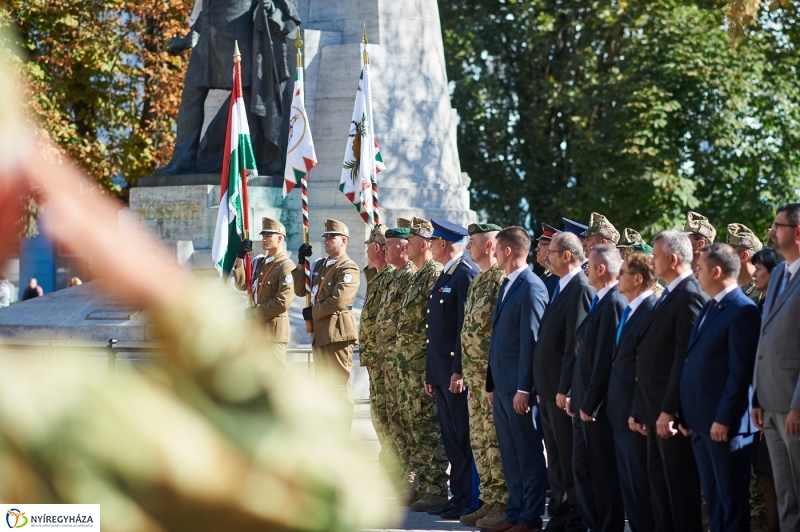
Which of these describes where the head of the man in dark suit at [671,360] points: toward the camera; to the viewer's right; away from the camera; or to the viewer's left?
to the viewer's left

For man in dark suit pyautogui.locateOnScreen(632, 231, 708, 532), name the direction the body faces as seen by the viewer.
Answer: to the viewer's left

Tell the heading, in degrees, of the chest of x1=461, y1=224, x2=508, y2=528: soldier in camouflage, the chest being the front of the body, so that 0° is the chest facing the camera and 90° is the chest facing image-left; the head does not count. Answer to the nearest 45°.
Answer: approximately 90°

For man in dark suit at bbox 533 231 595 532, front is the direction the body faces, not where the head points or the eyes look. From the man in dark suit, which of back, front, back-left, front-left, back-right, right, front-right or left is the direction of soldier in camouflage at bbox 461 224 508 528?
front-right

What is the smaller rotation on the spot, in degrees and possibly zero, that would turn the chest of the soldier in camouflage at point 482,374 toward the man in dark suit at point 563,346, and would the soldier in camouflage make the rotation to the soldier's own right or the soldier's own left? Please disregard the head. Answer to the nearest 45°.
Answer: approximately 135° to the soldier's own left

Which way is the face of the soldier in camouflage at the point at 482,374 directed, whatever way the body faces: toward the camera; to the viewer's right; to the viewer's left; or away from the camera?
to the viewer's left

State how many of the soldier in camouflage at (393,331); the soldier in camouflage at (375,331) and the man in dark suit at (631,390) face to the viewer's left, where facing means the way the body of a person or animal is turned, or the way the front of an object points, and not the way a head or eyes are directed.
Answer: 3

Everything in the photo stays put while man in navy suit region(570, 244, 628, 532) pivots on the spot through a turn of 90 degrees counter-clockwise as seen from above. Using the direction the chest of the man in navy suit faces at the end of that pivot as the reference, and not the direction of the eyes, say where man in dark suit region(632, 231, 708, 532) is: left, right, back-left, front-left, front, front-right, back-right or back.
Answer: front-left

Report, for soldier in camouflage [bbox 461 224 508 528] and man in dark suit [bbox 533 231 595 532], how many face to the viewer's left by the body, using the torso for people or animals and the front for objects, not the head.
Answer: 2

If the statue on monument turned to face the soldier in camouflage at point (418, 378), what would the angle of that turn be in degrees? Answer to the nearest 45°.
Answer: approximately 45° to its left

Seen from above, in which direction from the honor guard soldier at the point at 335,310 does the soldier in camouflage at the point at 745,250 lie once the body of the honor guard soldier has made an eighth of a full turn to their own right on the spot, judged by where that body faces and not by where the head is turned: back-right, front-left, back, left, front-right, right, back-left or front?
back-left

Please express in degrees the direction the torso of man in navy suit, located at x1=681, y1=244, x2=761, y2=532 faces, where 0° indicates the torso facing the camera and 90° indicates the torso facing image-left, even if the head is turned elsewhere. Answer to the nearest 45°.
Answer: approximately 45°

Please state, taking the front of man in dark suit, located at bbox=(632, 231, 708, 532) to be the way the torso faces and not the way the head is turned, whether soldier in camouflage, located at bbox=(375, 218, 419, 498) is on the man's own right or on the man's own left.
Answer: on the man's own right
